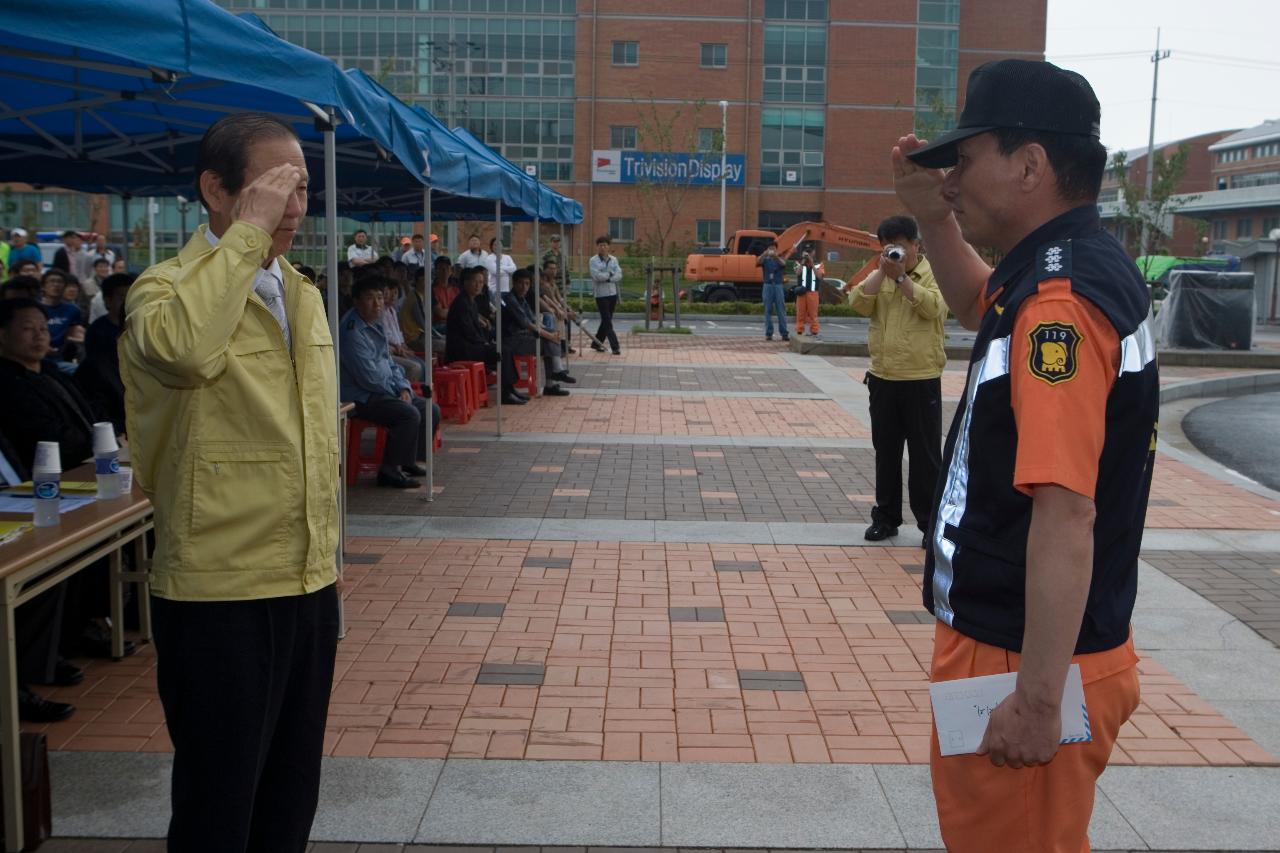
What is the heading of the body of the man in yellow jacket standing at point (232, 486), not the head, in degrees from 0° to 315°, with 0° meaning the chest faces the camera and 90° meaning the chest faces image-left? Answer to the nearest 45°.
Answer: approximately 315°

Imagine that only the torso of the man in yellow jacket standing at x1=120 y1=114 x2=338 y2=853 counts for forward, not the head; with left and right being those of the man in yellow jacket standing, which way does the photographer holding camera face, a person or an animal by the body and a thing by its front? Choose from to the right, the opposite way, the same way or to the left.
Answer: to the right

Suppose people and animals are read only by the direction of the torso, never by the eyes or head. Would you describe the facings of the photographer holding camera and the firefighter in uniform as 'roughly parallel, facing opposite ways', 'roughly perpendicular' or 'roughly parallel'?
roughly perpendicular

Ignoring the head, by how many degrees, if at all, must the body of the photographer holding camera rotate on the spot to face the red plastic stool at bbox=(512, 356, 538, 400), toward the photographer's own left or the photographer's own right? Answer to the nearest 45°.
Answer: approximately 135° to the photographer's own right

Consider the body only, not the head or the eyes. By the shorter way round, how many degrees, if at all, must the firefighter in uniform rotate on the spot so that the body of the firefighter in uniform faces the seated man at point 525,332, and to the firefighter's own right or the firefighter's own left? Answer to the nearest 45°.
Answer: approximately 45° to the firefighter's own right

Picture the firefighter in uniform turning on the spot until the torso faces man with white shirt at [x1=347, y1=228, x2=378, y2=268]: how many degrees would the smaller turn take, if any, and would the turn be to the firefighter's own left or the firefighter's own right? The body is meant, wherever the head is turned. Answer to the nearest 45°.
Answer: approximately 45° to the firefighter's own right

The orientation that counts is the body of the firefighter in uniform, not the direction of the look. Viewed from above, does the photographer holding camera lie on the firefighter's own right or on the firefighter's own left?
on the firefighter's own right

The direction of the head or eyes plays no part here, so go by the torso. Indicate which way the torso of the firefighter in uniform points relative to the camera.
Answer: to the viewer's left

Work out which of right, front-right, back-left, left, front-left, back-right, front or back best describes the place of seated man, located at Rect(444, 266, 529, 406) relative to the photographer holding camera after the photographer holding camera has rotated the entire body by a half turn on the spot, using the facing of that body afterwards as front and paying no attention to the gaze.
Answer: front-left
